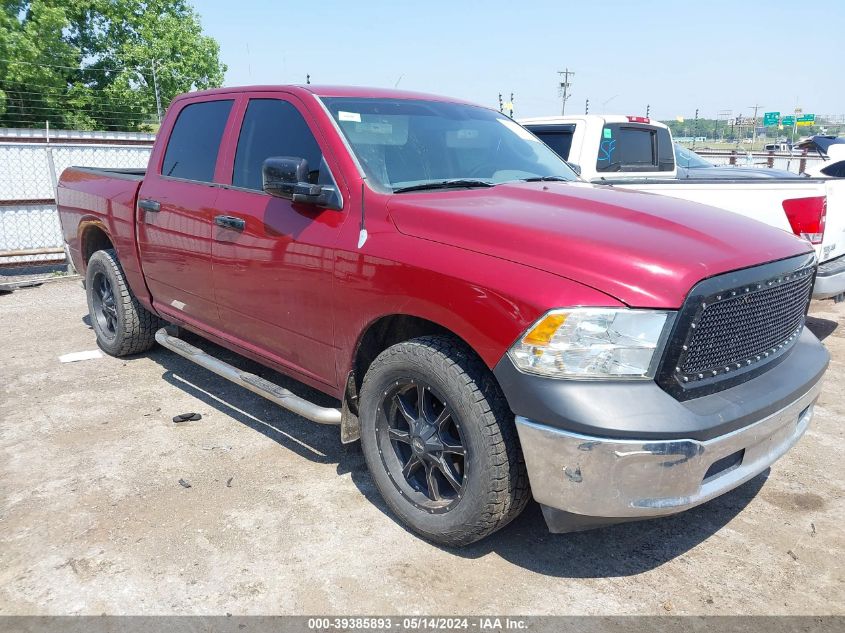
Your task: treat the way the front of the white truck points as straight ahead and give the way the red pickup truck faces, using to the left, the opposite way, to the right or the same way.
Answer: the opposite way

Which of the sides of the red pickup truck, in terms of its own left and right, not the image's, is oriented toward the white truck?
left

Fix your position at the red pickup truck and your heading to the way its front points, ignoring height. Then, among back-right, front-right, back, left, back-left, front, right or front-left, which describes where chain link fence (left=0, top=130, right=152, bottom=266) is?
back

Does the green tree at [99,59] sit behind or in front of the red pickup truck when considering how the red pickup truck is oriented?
behind

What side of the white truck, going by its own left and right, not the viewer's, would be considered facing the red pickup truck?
left

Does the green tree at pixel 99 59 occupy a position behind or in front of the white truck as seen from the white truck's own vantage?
in front

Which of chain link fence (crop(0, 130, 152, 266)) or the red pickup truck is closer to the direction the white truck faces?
the chain link fence

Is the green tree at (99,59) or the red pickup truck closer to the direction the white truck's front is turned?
the green tree

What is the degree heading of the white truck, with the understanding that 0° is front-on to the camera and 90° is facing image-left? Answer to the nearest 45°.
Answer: approximately 135°

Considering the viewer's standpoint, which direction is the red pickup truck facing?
facing the viewer and to the right of the viewer

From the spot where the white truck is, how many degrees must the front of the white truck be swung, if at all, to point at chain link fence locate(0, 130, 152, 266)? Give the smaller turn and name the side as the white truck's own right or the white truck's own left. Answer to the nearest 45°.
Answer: approximately 45° to the white truck's own left
